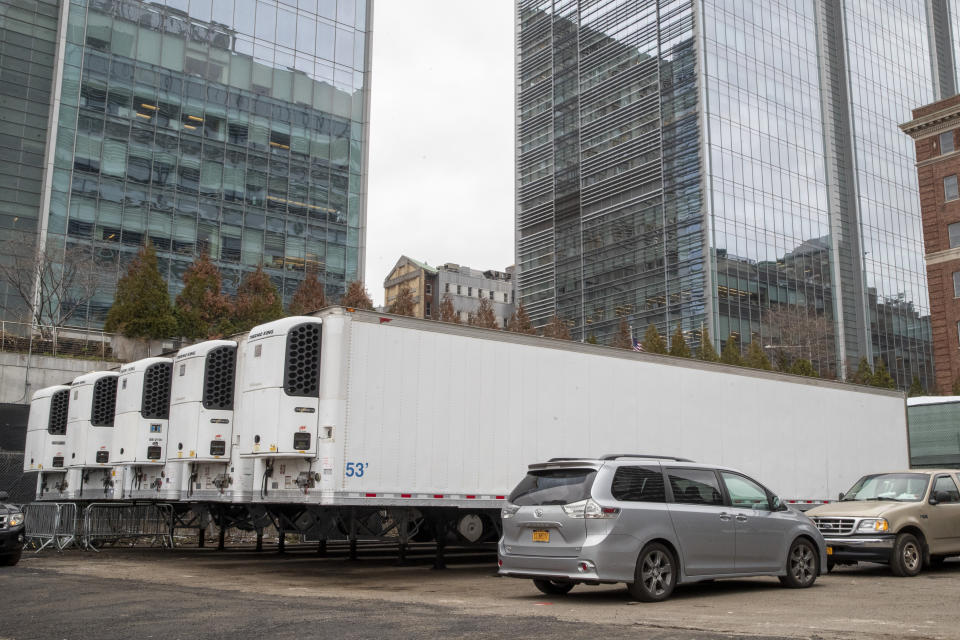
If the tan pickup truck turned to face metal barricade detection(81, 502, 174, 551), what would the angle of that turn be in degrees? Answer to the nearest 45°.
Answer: approximately 45° to its right

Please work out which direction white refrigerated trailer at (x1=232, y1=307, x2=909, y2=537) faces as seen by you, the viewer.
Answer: facing the viewer and to the left of the viewer

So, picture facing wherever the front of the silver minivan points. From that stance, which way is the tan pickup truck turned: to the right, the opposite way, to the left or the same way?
the opposite way

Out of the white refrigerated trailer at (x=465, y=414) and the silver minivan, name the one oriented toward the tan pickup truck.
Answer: the silver minivan

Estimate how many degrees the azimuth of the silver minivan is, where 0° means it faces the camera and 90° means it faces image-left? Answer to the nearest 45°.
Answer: approximately 225°

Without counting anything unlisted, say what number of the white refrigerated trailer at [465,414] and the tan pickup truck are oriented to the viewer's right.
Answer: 0

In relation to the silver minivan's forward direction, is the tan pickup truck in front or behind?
in front

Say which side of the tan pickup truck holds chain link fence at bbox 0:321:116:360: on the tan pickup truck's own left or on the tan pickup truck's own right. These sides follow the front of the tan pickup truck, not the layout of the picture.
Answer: on the tan pickup truck's own right

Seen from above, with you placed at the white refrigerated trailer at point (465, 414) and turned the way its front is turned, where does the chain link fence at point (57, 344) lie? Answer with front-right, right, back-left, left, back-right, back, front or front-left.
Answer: right

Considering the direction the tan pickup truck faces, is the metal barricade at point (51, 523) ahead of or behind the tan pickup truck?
ahead

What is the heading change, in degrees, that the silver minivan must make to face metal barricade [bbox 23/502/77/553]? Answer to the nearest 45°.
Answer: approximately 90° to its left
